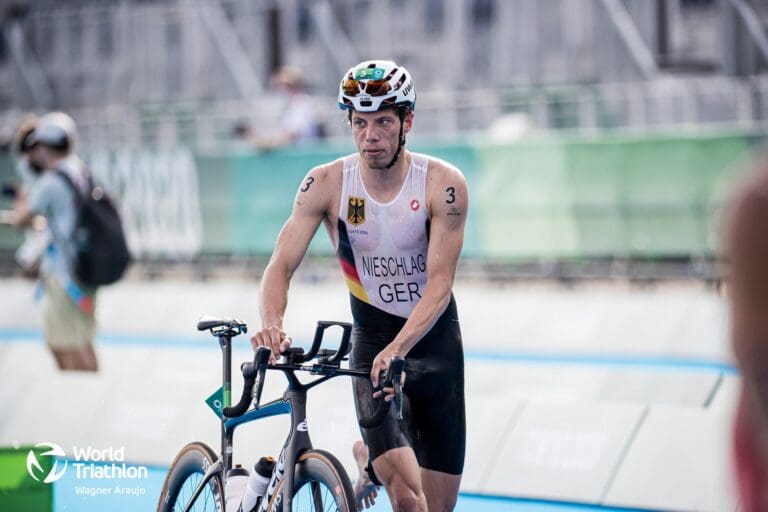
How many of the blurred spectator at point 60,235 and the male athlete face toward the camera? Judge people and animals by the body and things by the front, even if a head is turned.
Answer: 1

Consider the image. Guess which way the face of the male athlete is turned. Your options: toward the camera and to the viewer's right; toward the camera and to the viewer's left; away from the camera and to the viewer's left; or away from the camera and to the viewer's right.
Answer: toward the camera and to the viewer's left

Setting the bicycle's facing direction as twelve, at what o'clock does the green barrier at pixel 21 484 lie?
The green barrier is roughly at 6 o'clock from the bicycle.

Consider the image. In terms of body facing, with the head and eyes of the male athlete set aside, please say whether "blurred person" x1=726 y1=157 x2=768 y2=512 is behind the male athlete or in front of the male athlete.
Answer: in front

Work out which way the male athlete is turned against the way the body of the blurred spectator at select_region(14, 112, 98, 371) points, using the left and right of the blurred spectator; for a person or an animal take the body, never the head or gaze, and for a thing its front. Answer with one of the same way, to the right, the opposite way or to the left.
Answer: to the left

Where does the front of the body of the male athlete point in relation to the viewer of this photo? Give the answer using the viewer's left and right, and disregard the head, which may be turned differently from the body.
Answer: facing the viewer

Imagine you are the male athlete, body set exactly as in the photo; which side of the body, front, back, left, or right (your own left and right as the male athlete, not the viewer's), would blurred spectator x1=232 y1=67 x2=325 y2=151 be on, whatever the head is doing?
back

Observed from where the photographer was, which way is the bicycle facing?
facing the viewer and to the right of the viewer

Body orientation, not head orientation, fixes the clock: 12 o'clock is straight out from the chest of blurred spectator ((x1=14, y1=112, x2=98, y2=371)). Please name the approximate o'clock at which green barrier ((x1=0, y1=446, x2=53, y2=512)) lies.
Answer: The green barrier is roughly at 9 o'clock from the blurred spectator.

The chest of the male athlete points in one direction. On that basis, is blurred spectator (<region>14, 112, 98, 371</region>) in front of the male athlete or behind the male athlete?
behind

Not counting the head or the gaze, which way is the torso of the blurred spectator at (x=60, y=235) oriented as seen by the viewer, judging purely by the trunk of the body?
to the viewer's left
